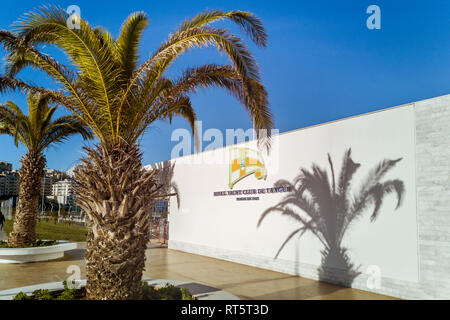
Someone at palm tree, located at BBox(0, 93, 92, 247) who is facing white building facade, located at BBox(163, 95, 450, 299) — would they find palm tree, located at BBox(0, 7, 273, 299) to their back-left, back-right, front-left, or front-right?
front-right

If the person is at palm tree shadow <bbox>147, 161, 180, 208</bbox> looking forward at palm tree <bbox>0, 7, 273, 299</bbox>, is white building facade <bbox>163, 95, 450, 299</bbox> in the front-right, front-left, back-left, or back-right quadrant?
front-left

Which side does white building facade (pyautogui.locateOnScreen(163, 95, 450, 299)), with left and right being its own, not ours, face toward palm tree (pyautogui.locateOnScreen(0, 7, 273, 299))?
front

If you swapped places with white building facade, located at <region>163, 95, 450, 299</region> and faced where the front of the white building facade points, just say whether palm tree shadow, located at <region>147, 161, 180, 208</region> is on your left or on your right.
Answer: on your right

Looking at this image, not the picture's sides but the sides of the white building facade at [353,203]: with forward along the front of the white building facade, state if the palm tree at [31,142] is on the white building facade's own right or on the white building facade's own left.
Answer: on the white building facade's own right

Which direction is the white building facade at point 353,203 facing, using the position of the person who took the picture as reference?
facing the viewer and to the left of the viewer

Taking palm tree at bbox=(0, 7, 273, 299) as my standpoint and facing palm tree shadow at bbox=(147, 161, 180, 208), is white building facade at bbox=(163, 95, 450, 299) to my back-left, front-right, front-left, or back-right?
front-right
